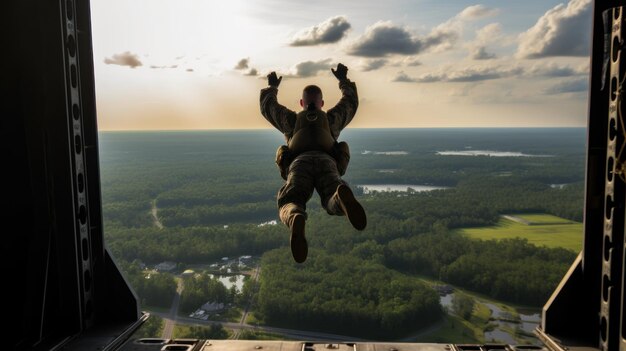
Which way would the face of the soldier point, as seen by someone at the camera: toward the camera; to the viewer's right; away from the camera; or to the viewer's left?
away from the camera

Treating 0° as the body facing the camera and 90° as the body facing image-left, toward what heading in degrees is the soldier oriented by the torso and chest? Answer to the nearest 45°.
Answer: approximately 180°
